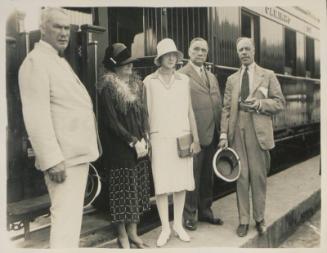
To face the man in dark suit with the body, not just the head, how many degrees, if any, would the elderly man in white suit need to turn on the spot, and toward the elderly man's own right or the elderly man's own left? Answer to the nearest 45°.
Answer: approximately 45° to the elderly man's own left

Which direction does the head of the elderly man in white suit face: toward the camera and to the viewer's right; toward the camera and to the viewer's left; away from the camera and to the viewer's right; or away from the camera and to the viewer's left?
toward the camera and to the viewer's right

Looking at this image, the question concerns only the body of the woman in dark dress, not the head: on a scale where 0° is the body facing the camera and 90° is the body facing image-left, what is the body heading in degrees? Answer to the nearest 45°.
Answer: approximately 315°

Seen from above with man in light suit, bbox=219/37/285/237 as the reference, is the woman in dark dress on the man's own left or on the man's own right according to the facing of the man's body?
on the man's own right

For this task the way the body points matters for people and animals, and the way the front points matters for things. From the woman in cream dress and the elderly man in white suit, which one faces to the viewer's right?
the elderly man in white suit

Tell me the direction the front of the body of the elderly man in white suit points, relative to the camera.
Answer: to the viewer's right

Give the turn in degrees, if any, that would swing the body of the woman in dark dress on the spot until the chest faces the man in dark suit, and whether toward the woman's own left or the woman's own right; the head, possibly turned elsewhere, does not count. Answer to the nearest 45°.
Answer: approximately 90° to the woman's own left
